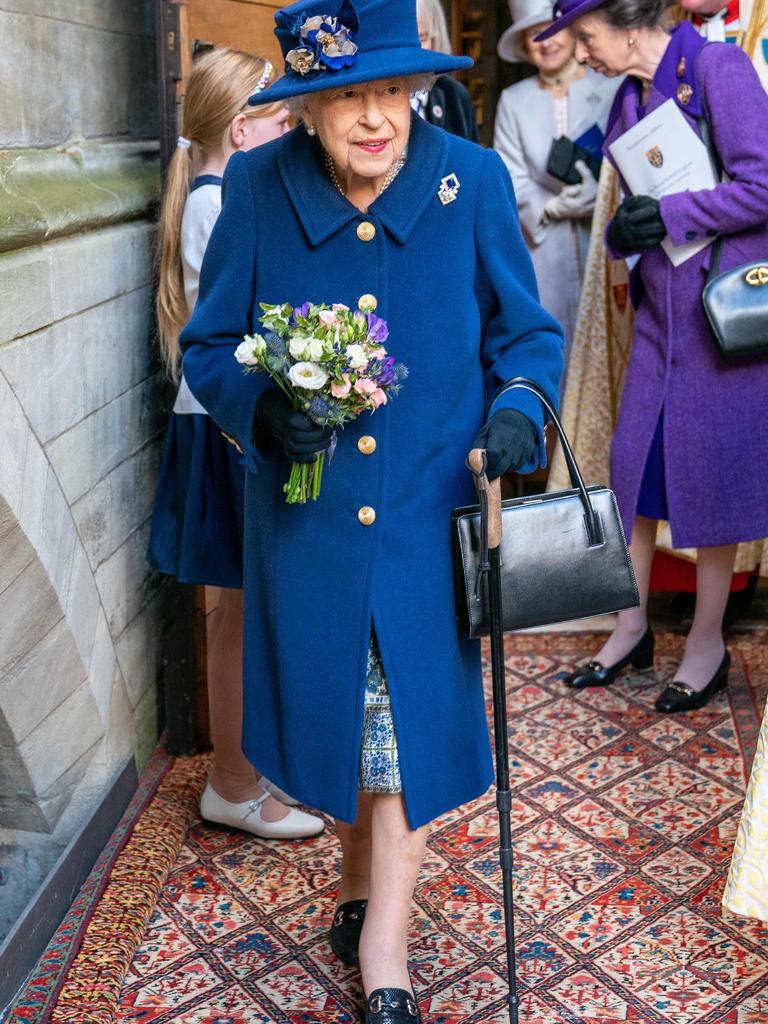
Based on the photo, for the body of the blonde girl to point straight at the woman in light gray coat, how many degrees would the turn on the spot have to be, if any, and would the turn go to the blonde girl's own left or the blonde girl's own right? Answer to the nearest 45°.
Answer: approximately 45° to the blonde girl's own left

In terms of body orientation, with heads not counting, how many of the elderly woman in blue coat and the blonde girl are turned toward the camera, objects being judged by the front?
1

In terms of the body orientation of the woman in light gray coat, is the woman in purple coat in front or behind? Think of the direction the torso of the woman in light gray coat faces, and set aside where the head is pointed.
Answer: in front

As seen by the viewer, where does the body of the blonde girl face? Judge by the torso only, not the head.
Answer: to the viewer's right

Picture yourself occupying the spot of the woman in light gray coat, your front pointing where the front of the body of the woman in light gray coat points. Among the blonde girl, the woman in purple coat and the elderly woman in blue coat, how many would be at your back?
0

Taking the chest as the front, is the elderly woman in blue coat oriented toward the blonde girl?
no

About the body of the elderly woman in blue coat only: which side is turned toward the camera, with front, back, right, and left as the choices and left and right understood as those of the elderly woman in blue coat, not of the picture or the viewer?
front

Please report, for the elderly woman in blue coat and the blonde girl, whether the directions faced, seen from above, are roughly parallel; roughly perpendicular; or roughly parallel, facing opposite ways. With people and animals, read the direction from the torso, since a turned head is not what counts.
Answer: roughly perpendicular

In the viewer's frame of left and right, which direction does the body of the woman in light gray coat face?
facing the viewer

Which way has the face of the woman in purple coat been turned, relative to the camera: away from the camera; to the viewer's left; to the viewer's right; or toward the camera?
to the viewer's left

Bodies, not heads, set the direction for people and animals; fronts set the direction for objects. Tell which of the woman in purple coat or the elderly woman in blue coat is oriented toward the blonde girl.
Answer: the woman in purple coat

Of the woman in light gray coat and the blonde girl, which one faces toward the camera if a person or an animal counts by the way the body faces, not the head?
the woman in light gray coat

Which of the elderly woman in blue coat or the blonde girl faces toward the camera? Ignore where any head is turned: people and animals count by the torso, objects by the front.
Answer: the elderly woman in blue coat

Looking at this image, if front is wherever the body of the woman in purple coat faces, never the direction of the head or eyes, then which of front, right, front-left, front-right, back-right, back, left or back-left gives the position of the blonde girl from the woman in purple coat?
front

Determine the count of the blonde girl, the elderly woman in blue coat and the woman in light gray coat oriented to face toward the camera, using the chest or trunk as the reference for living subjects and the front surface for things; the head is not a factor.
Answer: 2

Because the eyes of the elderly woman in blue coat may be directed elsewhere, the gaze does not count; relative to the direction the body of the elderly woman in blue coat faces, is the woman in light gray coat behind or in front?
behind
